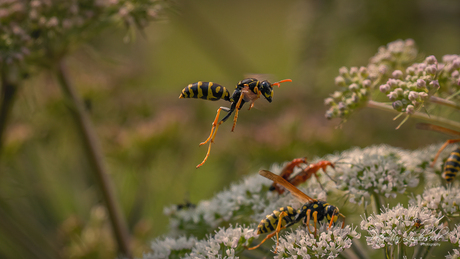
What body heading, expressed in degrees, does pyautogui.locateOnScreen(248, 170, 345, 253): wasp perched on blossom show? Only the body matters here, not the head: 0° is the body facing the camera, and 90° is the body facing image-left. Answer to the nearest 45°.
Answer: approximately 270°

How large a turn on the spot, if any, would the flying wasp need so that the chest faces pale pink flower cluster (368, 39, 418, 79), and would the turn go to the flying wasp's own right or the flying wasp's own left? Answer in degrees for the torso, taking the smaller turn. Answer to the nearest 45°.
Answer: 0° — it already faces it

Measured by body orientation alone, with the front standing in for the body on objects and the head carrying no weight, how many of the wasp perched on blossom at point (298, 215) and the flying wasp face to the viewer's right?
2

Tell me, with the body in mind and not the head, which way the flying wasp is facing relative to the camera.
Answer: to the viewer's right
